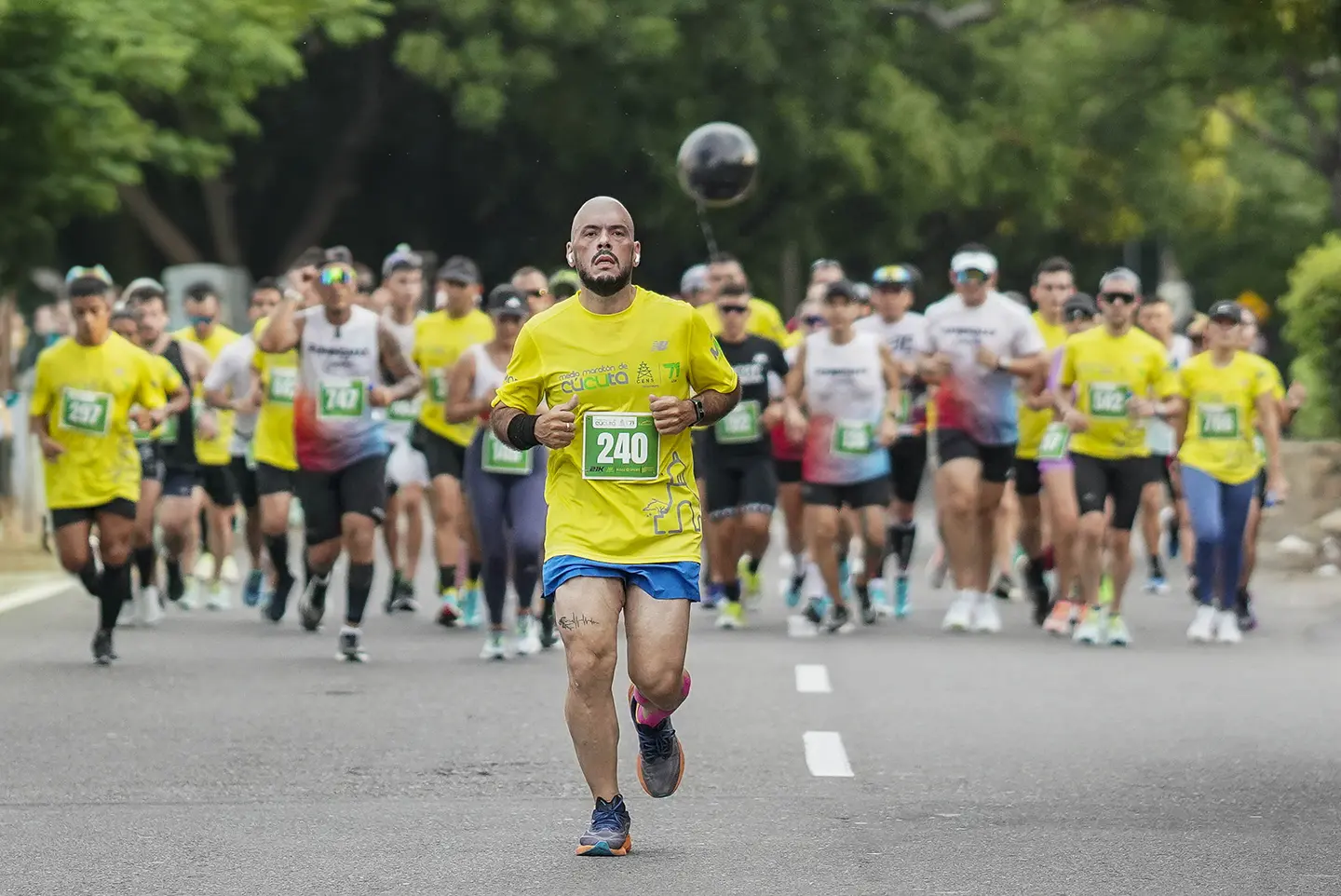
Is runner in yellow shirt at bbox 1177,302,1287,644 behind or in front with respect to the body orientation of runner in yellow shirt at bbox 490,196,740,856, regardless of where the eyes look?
behind

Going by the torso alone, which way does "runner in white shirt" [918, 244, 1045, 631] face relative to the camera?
toward the camera

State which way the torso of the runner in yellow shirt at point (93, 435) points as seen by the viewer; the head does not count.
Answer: toward the camera

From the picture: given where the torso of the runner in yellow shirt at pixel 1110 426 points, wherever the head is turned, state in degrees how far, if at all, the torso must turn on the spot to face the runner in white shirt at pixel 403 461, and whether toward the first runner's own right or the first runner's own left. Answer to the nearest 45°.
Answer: approximately 90° to the first runner's own right

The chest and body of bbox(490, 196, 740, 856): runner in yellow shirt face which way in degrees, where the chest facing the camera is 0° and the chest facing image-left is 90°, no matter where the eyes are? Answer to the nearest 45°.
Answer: approximately 0°

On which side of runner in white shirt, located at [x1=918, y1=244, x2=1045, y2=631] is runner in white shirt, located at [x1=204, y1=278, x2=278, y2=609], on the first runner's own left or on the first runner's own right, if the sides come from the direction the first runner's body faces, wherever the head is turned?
on the first runner's own right

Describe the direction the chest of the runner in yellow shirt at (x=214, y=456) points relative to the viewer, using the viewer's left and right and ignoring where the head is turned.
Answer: facing the viewer

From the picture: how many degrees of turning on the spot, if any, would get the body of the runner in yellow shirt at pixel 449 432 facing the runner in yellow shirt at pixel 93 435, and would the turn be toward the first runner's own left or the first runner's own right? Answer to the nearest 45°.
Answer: approximately 45° to the first runner's own right

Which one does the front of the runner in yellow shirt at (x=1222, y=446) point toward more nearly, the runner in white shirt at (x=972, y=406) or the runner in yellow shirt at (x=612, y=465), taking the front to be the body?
the runner in yellow shirt
